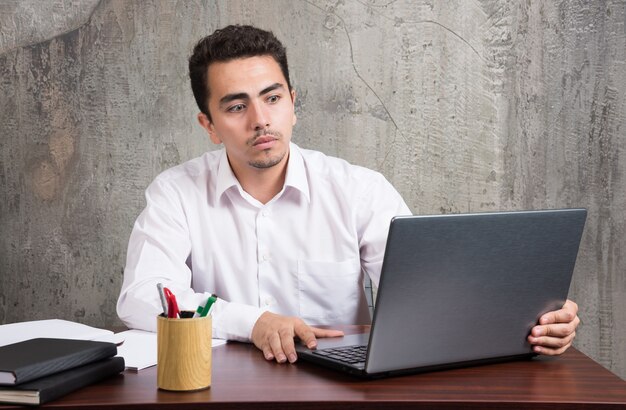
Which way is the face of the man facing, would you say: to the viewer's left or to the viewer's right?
to the viewer's right

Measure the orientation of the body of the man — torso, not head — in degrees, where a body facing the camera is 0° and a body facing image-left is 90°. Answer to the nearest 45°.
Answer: approximately 0°

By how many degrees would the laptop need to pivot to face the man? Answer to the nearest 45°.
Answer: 0° — it already faces them

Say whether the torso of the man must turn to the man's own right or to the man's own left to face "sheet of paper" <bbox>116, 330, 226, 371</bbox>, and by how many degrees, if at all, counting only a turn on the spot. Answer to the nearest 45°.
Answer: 0° — they already face it

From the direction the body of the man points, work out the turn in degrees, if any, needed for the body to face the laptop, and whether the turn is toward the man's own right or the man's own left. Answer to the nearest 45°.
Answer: approximately 45° to the man's own left

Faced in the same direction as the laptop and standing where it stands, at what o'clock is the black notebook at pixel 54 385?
The black notebook is roughly at 10 o'clock from the laptop.

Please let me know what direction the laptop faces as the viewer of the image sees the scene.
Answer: facing away from the viewer and to the left of the viewer

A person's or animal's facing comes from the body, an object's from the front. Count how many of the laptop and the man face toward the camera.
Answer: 1

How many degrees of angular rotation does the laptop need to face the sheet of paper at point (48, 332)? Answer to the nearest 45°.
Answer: approximately 45° to its left

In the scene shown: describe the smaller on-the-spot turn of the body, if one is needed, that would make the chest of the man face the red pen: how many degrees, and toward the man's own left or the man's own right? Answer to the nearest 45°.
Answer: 0° — they already face it

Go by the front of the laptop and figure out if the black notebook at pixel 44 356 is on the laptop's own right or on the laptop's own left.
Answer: on the laptop's own left
